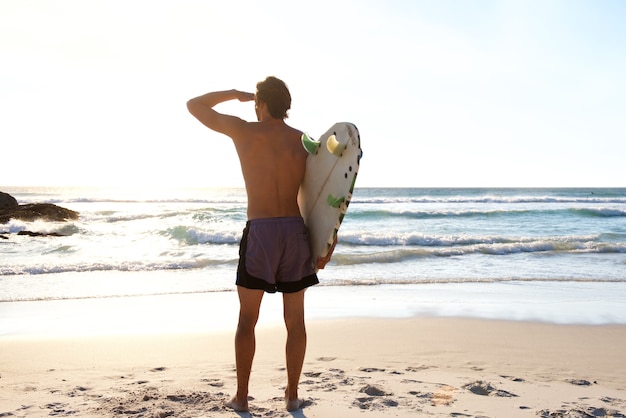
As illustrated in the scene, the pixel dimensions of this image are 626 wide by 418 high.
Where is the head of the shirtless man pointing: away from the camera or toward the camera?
away from the camera

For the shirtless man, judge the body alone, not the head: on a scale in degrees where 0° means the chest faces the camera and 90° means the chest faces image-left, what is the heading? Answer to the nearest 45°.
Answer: approximately 180°
